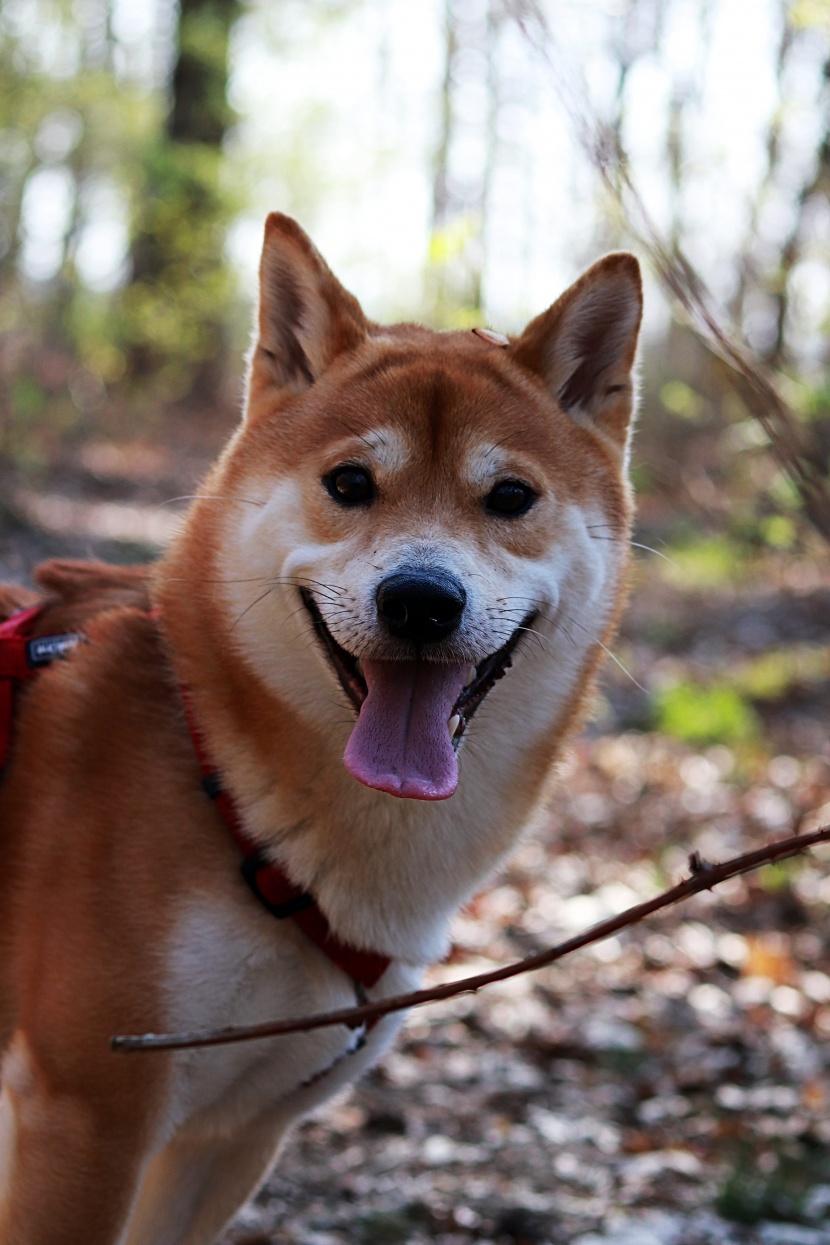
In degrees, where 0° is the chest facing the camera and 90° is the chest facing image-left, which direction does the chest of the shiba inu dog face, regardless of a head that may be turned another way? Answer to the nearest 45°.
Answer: approximately 315°

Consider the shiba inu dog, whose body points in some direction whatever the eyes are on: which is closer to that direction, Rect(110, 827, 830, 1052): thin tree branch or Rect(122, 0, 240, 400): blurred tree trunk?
the thin tree branch

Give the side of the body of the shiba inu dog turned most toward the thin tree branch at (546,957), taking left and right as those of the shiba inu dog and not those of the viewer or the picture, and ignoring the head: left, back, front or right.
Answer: front

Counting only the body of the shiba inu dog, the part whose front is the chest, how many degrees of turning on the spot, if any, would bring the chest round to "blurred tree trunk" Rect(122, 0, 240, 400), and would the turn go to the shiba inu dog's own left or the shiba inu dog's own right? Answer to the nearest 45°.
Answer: approximately 135° to the shiba inu dog's own left
